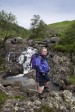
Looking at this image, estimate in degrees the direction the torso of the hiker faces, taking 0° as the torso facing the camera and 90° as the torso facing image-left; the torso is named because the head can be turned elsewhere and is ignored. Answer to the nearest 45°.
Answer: approximately 315°
